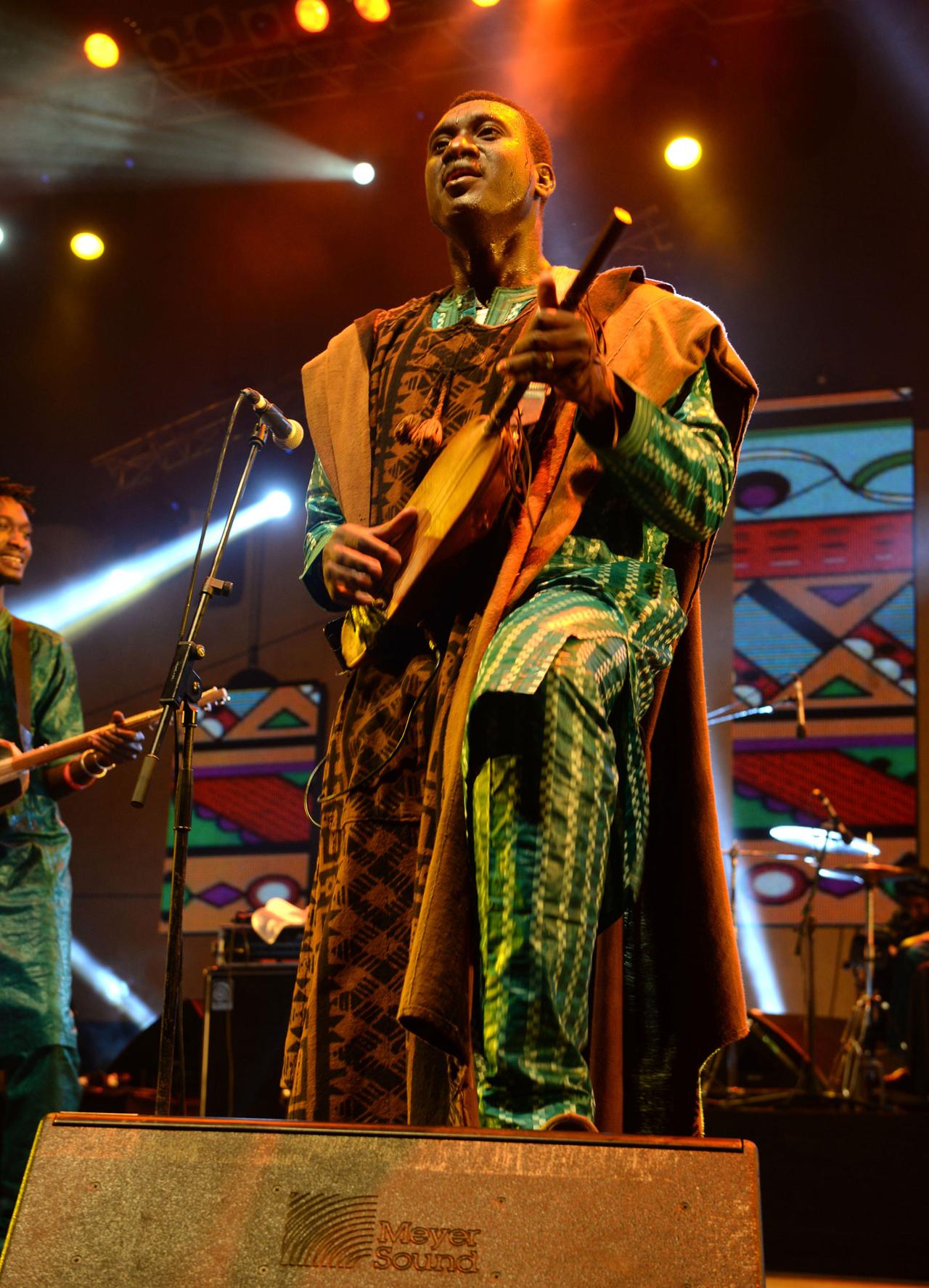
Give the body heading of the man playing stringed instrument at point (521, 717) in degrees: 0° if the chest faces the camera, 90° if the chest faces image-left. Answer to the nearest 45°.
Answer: approximately 45°

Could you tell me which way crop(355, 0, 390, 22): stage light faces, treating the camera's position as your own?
facing the viewer

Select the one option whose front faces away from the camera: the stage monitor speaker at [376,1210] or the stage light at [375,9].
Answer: the stage monitor speaker

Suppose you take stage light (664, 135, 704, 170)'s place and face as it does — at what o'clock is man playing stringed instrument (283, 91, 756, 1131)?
The man playing stringed instrument is roughly at 12 o'clock from the stage light.

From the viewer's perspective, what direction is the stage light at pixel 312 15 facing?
toward the camera

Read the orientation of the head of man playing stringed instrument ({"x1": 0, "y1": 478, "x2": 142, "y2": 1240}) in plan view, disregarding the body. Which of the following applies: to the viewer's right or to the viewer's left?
to the viewer's right

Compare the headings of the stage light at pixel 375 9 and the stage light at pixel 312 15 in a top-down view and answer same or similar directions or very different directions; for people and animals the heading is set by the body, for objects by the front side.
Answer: same or similar directions

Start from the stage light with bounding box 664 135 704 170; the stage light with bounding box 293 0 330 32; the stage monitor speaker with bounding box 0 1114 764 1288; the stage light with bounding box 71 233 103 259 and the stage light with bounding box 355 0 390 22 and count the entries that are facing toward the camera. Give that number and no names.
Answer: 4

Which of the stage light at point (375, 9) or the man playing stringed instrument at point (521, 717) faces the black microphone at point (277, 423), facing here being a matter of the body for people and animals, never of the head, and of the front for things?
the stage light

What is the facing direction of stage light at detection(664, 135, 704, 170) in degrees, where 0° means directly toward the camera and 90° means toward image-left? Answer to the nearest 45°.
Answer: approximately 0°

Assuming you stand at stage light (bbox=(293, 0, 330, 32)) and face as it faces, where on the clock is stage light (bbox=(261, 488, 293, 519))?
stage light (bbox=(261, 488, 293, 519)) is roughly at 6 o'clock from stage light (bbox=(293, 0, 330, 32)).

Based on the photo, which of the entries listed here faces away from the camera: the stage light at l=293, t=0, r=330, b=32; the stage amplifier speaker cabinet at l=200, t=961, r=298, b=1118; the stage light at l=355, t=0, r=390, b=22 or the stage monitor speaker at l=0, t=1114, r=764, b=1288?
the stage monitor speaker at l=0, t=1114, r=764, b=1288

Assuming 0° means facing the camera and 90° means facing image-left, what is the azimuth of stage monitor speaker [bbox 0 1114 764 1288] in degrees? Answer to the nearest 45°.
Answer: approximately 180°

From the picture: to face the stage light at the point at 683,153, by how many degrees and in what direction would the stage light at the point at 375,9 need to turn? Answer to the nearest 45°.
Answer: approximately 90° to its left

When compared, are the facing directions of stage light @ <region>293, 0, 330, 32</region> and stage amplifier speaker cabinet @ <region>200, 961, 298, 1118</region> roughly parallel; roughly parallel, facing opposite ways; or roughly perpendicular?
roughly parallel

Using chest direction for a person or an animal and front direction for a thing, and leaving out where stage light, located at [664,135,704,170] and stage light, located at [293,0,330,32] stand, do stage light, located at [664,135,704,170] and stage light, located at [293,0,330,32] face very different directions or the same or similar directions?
same or similar directions
